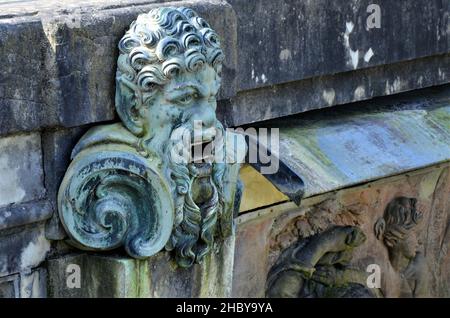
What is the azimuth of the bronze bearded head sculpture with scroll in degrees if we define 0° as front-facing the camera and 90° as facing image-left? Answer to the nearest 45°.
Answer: approximately 315°

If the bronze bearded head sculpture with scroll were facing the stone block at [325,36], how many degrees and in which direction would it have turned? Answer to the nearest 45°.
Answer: approximately 90° to its left

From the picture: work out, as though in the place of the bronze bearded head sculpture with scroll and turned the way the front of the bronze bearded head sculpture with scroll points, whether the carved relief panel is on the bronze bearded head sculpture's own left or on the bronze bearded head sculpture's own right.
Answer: on the bronze bearded head sculpture's own left

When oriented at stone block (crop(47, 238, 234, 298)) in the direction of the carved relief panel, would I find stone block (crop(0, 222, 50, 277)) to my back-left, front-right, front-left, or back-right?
back-left

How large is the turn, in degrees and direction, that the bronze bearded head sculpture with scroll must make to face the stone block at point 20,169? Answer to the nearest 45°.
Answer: approximately 135° to its right

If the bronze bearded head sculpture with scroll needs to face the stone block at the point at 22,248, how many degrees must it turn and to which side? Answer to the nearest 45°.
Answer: approximately 135° to its right
